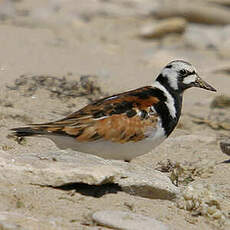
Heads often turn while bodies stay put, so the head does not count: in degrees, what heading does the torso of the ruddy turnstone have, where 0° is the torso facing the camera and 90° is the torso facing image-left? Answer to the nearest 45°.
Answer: approximately 270°

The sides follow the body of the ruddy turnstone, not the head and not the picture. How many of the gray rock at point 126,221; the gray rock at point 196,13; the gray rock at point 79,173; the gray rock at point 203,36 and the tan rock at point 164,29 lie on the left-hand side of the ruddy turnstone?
3

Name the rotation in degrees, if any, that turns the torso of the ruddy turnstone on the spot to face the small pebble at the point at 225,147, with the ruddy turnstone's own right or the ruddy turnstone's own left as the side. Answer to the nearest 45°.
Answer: approximately 45° to the ruddy turnstone's own left

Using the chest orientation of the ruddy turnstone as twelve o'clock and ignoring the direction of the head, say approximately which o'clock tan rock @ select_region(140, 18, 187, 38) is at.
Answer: The tan rock is roughly at 9 o'clock from the ruddy turnstone.

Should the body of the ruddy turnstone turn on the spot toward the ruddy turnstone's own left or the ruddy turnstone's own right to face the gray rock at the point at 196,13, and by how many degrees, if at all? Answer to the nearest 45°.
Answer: approximately 90° to the ruddy turnstone's own left

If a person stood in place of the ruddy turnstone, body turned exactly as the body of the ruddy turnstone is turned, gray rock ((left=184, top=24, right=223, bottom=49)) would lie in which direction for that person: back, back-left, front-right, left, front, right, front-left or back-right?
left

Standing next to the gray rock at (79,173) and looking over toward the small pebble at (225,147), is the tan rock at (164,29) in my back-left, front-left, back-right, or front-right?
front-left

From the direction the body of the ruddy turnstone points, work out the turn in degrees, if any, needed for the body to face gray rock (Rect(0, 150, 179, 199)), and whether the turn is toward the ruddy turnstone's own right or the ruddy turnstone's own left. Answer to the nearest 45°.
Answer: approximately 90° to the ruddy turnstone's own right

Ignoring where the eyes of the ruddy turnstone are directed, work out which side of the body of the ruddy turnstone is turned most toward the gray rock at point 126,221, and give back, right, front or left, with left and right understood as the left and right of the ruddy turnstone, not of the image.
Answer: right

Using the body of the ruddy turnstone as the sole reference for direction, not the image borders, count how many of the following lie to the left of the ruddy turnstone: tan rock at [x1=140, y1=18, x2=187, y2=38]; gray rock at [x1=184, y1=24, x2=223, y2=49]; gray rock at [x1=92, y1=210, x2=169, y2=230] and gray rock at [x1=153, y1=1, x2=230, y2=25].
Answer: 3

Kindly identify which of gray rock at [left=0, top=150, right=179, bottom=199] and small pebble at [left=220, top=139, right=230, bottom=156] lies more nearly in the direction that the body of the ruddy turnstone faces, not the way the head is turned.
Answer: the small pebble
